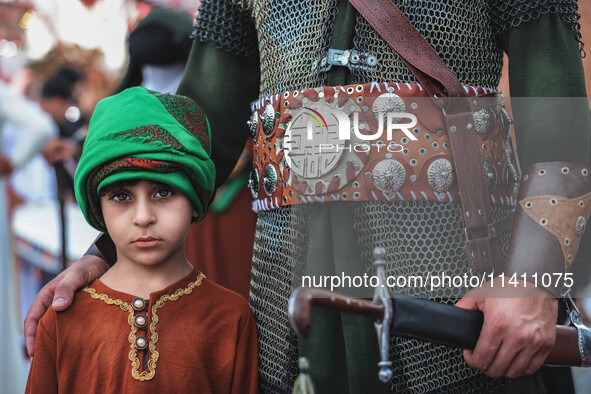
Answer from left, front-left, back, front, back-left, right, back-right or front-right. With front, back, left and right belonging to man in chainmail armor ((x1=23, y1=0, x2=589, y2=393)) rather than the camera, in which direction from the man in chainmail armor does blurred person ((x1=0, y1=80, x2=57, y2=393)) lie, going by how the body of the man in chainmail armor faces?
back-right

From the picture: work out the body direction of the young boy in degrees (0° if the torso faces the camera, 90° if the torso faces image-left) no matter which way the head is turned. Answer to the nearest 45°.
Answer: approximately 0°

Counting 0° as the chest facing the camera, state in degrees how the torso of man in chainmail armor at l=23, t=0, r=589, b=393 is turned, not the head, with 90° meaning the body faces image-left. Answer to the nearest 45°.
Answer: approximately 0°

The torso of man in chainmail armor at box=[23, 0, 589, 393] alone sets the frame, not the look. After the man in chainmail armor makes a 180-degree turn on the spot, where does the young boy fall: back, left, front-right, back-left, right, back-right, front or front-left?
left

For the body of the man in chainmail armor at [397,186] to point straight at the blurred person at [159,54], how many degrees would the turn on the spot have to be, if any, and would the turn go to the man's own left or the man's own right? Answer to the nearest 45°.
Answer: approximately 135° to the man's own right

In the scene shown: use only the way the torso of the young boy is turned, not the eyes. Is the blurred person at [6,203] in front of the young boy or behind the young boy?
behind

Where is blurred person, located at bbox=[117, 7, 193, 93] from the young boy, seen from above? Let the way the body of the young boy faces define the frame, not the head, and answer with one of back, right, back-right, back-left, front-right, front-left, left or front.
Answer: back

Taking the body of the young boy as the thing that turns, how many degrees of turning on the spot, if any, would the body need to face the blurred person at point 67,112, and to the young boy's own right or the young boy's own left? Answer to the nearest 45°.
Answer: approximately 180°

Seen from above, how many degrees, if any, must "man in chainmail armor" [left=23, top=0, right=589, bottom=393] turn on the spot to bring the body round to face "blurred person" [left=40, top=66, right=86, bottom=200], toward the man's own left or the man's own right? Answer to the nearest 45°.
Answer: approximately 135° to the man's own right
